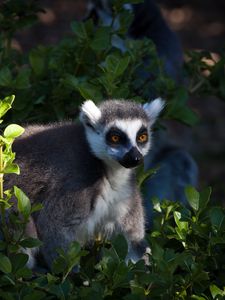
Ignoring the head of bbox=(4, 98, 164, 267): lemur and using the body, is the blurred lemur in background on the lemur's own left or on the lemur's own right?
on the lemur's own left

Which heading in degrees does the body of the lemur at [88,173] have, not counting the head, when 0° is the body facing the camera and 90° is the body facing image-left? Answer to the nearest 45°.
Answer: approximately 315°
